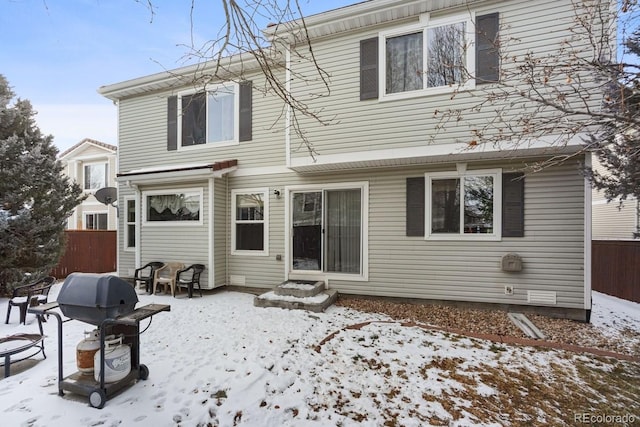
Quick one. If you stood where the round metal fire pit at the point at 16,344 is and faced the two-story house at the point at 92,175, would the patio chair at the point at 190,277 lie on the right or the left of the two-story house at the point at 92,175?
right

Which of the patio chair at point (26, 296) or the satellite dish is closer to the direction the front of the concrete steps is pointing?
the patio chair

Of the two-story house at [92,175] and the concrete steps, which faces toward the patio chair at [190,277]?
the two-story house

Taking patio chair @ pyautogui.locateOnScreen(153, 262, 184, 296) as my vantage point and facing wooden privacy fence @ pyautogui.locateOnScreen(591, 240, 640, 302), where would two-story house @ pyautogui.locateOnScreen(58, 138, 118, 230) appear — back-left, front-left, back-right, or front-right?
back-left

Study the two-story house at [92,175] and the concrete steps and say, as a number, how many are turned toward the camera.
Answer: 2

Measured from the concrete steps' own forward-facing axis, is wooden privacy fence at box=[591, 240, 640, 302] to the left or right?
on its left

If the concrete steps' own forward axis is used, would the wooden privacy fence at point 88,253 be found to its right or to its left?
on its right

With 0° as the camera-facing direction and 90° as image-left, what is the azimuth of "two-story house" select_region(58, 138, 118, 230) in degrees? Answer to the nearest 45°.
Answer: approximately 0°
